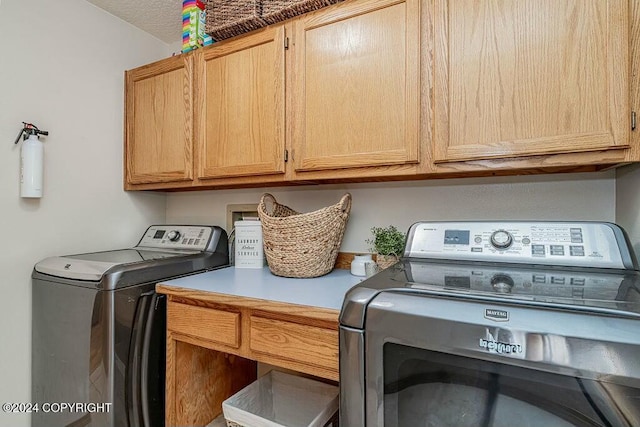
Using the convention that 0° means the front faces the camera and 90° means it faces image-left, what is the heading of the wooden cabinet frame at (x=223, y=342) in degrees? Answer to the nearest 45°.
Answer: approximately 45°

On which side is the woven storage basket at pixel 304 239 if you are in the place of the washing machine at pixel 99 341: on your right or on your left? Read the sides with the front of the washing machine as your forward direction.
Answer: on your left

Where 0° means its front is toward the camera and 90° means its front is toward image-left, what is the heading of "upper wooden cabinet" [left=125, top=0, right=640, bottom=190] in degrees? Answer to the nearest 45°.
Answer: approximately 45°
